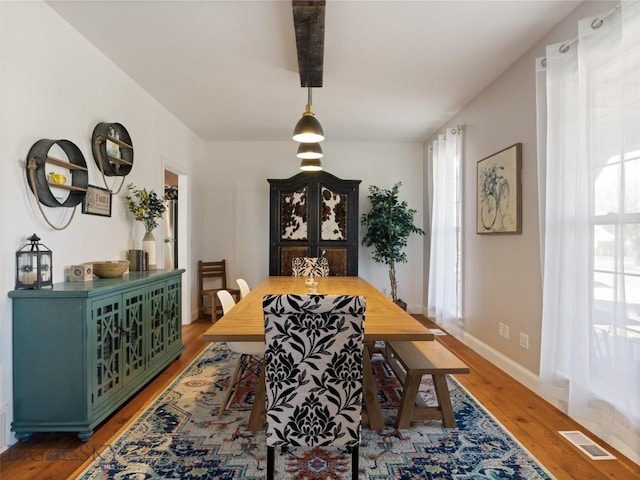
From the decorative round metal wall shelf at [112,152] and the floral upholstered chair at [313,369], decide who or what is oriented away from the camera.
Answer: the floral upholstered chair

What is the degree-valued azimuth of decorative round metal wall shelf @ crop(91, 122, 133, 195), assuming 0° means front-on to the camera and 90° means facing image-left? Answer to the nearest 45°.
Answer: approximately 315°

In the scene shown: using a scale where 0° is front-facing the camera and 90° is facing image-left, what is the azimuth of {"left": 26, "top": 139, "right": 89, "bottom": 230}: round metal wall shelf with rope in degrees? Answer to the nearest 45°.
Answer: approximately 315°

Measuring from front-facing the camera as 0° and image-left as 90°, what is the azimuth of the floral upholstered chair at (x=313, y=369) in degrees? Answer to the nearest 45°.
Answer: approximately 180°

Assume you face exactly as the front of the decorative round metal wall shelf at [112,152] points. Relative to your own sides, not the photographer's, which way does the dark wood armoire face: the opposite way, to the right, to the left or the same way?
to the right

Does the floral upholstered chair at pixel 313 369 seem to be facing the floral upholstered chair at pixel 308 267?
yes

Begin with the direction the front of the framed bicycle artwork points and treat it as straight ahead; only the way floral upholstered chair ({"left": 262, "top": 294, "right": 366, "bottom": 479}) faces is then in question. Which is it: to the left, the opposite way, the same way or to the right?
to the right

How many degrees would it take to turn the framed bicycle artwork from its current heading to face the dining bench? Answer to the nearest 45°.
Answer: approximately 45° to its left

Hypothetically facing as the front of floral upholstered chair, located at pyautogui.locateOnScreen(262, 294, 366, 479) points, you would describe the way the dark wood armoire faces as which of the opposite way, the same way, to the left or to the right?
the opposite way

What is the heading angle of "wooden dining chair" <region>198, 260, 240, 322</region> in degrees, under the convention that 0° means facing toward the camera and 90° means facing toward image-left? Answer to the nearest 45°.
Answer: approximately 315°
